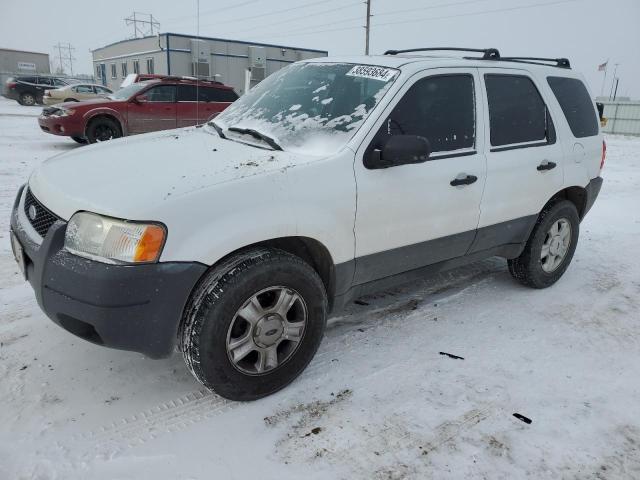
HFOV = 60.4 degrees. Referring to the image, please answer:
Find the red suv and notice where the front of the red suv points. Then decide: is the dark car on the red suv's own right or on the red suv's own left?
on the red suv's own right

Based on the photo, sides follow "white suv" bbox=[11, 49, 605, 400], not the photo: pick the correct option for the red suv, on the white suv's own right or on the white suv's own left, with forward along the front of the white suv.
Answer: on the white suv's own right

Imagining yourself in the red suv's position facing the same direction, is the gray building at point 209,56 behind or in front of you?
behind

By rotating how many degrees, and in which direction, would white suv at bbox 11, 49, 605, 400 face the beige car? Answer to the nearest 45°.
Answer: approximately 90° to its right

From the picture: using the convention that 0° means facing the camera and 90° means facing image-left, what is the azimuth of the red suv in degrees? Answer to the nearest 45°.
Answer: approximately 45°

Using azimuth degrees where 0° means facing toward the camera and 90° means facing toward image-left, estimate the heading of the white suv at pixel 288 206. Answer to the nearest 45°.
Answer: approximately 45°

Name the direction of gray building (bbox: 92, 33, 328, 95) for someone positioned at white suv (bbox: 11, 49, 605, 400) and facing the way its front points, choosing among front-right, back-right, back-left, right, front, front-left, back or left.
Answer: back-right
